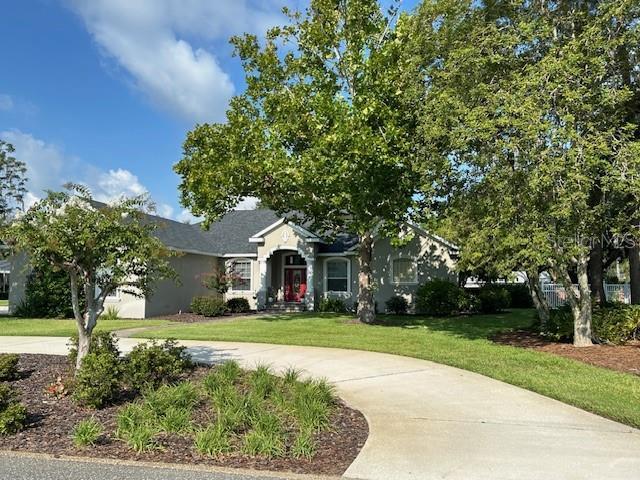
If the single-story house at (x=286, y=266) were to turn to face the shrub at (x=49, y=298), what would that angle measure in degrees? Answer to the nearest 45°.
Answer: approximately 90° to its right

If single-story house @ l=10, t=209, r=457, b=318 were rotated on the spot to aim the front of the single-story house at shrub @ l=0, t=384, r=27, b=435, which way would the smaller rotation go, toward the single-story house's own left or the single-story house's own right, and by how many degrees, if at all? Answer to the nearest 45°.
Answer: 0° — it already faces it

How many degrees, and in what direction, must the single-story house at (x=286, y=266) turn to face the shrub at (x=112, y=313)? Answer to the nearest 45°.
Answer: approximately 90° to its right

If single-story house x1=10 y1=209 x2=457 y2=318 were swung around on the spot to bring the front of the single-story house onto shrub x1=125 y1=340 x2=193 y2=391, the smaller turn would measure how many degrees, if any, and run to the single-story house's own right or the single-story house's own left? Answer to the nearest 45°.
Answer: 0° — it already faces it

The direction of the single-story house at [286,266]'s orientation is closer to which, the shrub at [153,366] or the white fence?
the shrub

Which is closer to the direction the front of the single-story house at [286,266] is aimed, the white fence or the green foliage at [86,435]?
the green foliage

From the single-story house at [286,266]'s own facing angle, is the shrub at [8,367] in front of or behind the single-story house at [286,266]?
in front

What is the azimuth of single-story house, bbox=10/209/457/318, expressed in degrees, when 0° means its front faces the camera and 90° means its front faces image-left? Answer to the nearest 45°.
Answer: approximately 0°

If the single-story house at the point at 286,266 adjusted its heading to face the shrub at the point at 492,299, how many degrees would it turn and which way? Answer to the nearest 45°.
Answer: approximately 90° to its left

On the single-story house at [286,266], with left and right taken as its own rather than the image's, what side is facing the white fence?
left
